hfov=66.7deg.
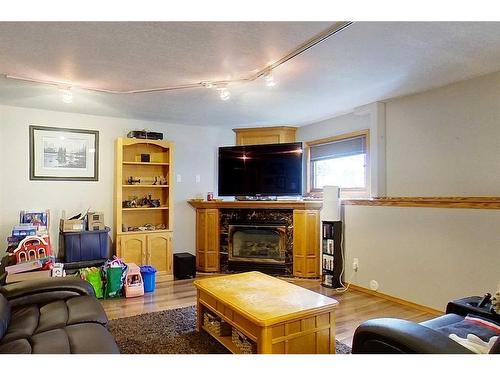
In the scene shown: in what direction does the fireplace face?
toward the camera

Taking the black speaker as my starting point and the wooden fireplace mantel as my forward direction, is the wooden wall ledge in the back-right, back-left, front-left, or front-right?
front-right

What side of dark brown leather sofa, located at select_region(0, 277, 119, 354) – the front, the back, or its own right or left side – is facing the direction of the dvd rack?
front

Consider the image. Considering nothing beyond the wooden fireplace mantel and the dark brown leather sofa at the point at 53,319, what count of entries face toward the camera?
1

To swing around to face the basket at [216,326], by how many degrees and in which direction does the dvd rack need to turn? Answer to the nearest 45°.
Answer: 0° — it already faces it

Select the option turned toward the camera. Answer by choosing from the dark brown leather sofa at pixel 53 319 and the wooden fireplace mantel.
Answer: the wooden fireplace mantel

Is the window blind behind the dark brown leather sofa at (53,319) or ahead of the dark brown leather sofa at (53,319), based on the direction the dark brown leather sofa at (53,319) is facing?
ahead

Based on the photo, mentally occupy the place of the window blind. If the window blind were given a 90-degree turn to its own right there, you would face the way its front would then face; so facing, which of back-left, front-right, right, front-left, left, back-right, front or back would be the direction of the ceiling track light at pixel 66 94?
left

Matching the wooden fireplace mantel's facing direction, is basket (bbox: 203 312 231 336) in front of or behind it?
in front

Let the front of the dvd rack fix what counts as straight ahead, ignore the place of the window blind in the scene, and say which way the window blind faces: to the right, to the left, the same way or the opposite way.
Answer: the same way

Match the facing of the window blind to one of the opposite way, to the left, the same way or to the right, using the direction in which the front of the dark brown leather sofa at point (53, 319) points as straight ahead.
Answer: the opposite way

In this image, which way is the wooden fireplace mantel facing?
toward the camera

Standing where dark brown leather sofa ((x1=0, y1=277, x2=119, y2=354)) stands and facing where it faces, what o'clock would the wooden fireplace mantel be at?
The wooden fireplace mantel is roughly at 11 o'clock from the dark brown leather sofa.

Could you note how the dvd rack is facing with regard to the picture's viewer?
facing the viewer and to the left of the viewer

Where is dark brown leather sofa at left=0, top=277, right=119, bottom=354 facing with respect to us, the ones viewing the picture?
facing to the right of the viewer
